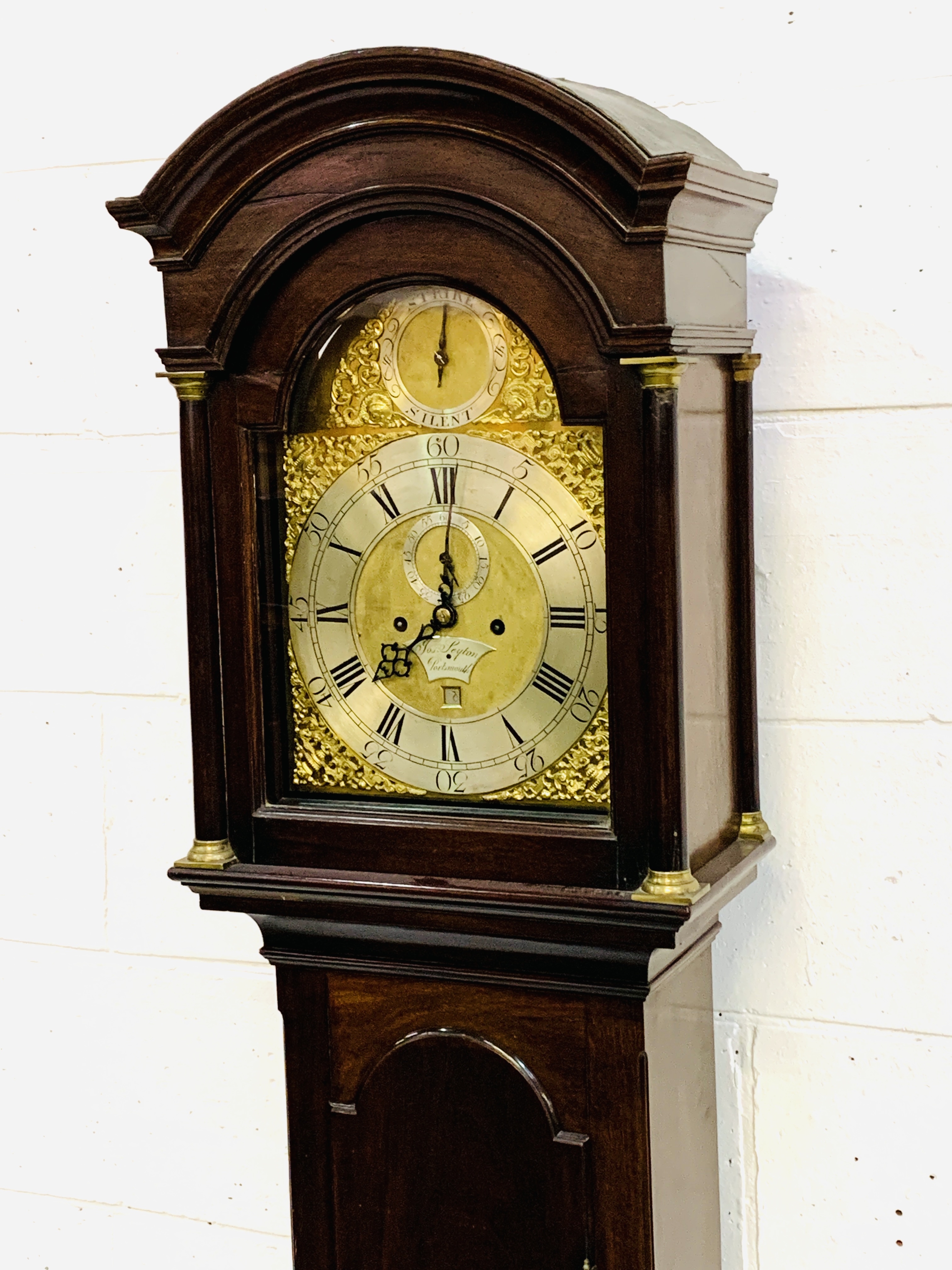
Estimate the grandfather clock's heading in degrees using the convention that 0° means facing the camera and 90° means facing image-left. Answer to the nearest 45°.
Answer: approximately 45°
